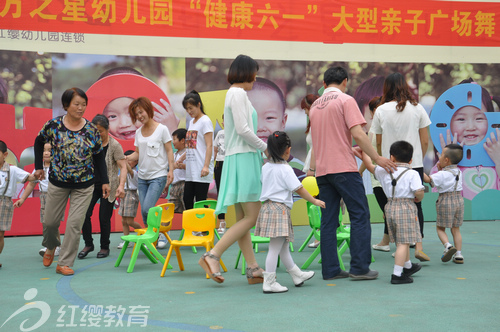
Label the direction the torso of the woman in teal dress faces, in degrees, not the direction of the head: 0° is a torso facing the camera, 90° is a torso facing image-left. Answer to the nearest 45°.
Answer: approximately 270°

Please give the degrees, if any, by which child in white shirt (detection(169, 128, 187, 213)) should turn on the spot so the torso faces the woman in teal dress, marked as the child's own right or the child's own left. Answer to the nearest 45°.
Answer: approximately 45° to the child's own left

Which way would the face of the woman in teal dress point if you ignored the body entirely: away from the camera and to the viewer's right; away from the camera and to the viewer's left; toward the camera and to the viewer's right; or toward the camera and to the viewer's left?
away from the camera and to the viewer's right

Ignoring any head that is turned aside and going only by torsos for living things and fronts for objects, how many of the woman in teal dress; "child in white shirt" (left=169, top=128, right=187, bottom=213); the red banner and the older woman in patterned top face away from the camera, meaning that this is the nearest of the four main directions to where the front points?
0

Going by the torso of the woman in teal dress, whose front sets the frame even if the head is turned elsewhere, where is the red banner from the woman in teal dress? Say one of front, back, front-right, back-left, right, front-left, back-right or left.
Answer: left

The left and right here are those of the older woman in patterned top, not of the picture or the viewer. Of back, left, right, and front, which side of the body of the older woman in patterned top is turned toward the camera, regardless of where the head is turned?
front

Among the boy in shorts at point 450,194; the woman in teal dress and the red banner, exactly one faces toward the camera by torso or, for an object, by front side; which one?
the red banner

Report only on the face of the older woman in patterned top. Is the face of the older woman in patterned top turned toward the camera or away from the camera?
toward the camera

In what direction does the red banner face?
toward the camera

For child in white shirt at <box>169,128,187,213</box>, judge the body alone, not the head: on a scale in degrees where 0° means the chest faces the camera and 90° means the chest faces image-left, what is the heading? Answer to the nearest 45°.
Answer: approximately 45°
